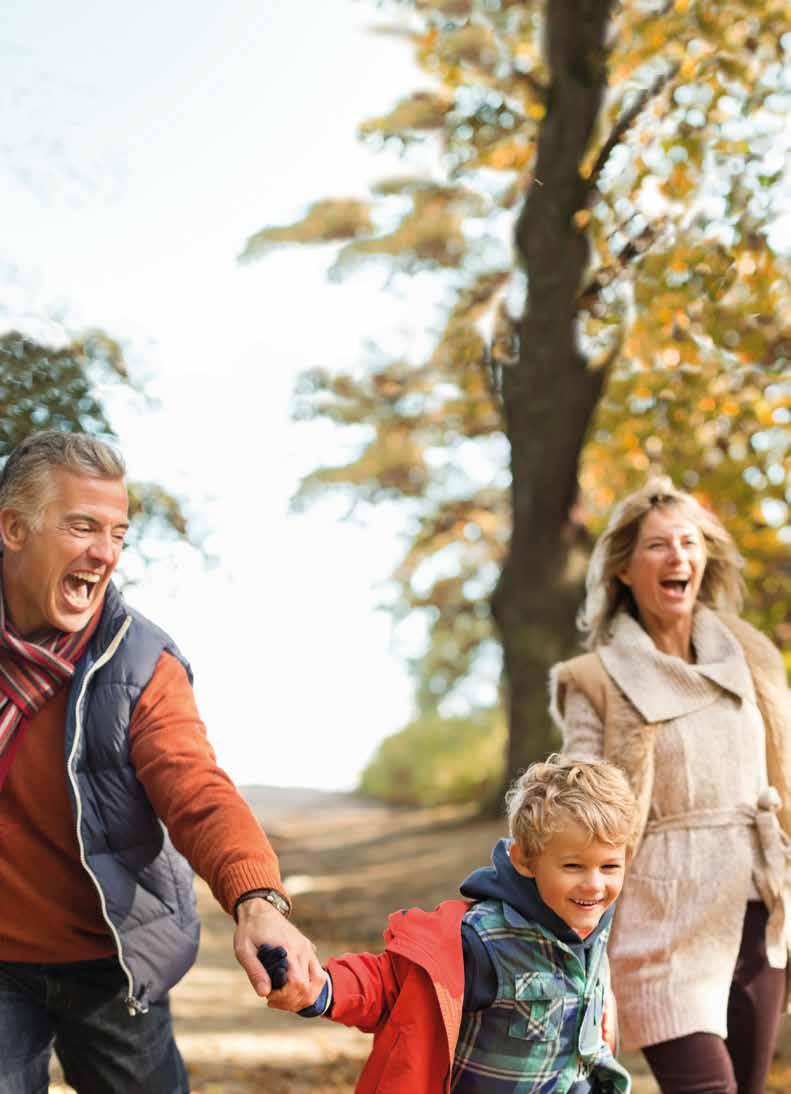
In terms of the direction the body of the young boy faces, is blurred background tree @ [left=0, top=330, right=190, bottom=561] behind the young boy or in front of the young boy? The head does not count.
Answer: behind

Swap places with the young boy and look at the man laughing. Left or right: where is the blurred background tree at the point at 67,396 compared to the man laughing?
right

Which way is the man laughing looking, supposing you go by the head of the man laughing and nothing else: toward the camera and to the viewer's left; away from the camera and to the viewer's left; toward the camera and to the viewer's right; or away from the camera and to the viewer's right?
toward the camera and to the viewer's right

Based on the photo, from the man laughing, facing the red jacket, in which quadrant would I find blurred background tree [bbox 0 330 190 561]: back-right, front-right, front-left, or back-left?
back-left
